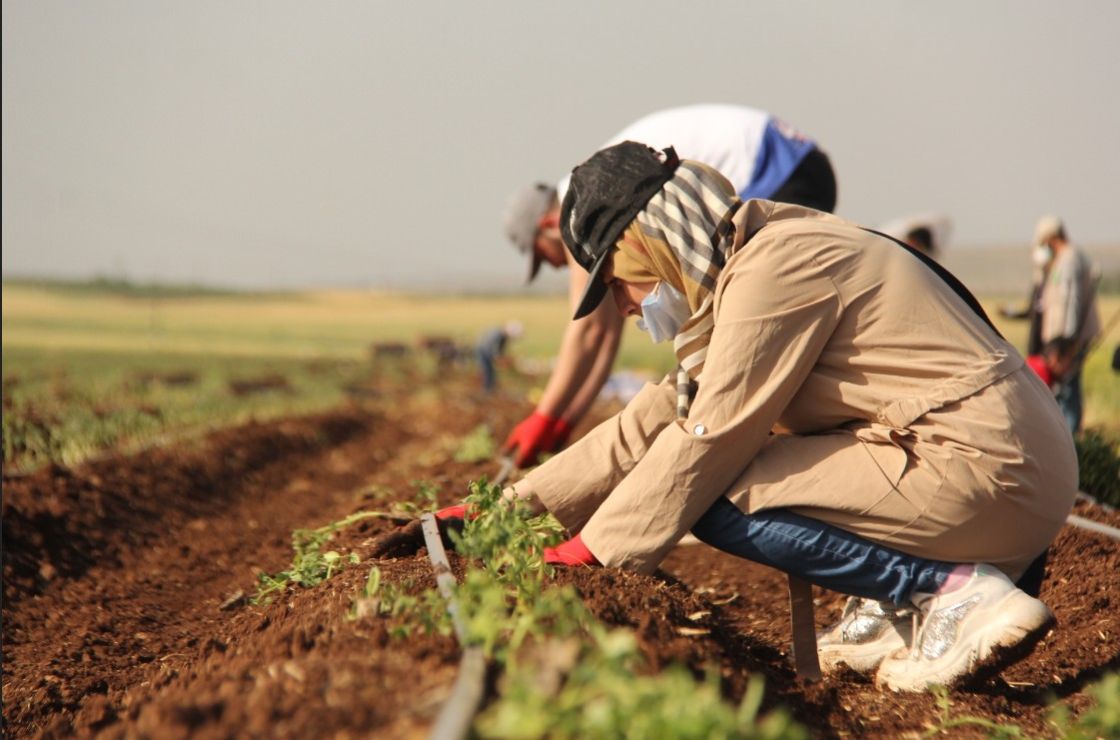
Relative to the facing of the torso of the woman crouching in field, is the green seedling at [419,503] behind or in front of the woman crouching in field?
in front

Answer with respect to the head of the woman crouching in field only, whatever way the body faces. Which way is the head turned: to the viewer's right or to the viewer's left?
to the viewer's left

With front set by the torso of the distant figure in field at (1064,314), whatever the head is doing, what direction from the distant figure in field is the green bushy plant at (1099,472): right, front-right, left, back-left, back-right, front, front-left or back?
left

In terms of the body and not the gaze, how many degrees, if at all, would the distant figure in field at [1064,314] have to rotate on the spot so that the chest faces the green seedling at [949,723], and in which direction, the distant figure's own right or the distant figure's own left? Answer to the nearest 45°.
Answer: approximately 90° to the distant figure's own left

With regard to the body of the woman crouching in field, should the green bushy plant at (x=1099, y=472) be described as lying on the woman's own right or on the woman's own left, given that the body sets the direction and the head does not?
on the woman's own right

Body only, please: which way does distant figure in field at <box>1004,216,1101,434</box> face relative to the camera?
to the viewer's left

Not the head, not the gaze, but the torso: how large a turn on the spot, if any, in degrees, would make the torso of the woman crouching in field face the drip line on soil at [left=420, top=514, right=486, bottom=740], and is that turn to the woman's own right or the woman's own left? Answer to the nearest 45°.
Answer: approximately 45° to the woman's own left

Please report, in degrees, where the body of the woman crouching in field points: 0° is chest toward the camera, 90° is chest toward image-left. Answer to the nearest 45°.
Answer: approximately 90°

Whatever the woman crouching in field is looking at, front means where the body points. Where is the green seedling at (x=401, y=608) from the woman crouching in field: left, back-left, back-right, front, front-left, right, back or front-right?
front-left
